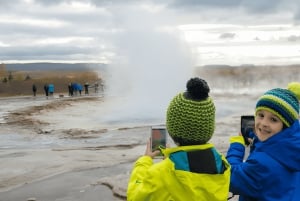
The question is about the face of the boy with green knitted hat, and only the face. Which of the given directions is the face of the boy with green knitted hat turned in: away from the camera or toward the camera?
away from the camera

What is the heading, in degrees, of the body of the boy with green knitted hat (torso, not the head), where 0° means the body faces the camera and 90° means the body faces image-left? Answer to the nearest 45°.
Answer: approximately 135°
